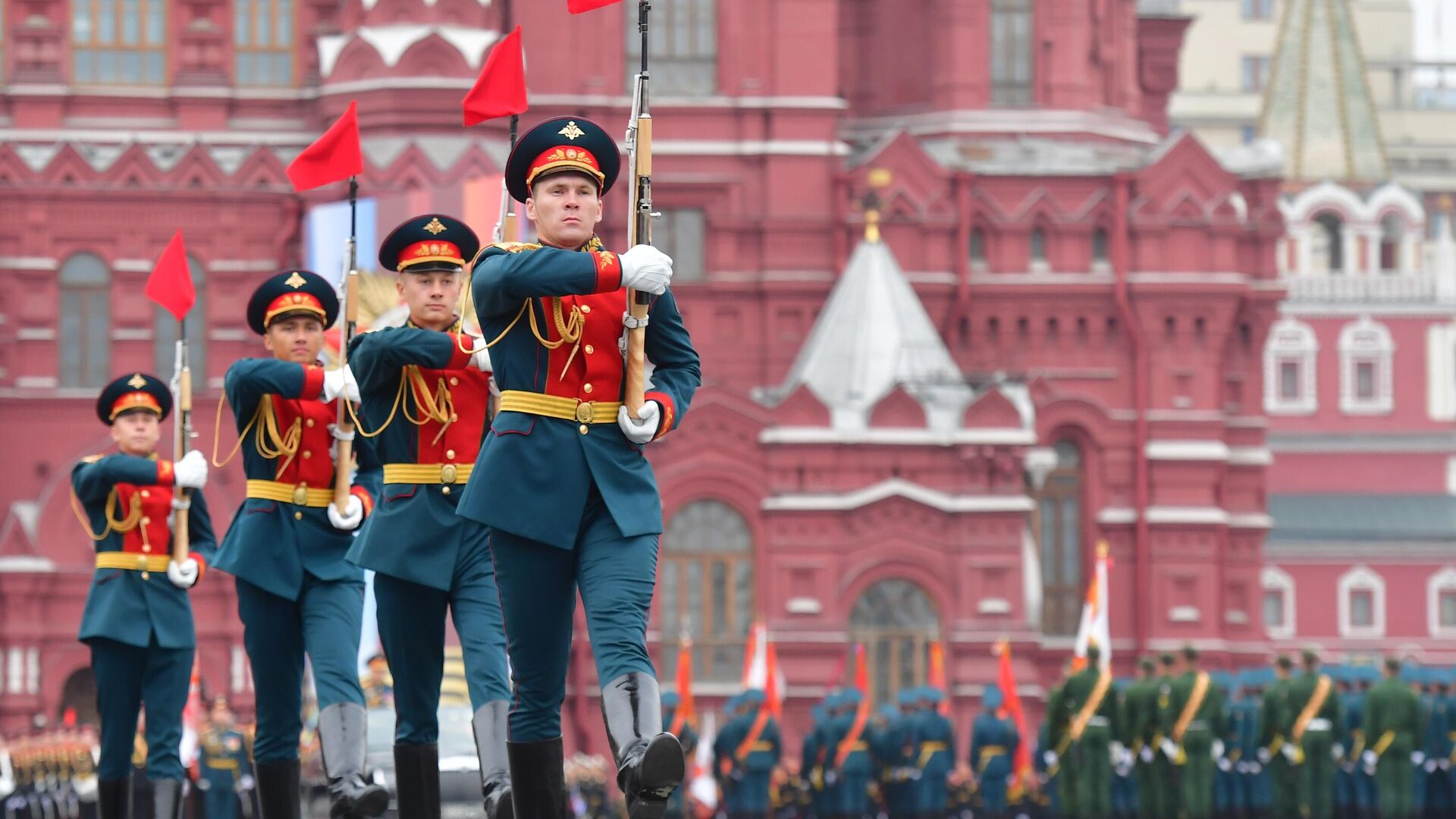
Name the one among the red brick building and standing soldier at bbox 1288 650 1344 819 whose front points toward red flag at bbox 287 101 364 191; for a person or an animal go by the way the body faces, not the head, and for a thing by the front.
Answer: the red brick building

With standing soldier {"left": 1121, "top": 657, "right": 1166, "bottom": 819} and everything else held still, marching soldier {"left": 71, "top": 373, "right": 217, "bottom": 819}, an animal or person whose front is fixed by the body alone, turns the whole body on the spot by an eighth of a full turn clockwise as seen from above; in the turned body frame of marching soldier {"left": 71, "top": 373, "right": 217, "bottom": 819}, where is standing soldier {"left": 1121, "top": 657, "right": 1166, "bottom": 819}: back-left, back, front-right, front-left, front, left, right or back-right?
back

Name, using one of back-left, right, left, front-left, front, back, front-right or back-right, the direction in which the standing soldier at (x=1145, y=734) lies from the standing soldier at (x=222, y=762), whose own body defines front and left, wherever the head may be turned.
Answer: left

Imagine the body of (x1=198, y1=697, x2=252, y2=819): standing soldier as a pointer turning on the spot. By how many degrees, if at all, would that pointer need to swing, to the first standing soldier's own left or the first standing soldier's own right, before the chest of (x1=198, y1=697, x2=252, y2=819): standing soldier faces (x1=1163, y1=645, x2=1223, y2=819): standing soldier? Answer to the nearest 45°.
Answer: approximately 90° to the first standing soldier's own left

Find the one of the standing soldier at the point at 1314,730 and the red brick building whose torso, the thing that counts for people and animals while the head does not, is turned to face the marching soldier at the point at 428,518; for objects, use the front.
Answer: the red brick building

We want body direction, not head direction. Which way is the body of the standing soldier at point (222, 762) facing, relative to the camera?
toward the camera

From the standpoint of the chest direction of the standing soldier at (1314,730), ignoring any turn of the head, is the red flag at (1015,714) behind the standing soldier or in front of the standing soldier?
in front

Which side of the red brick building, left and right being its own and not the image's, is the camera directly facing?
front
